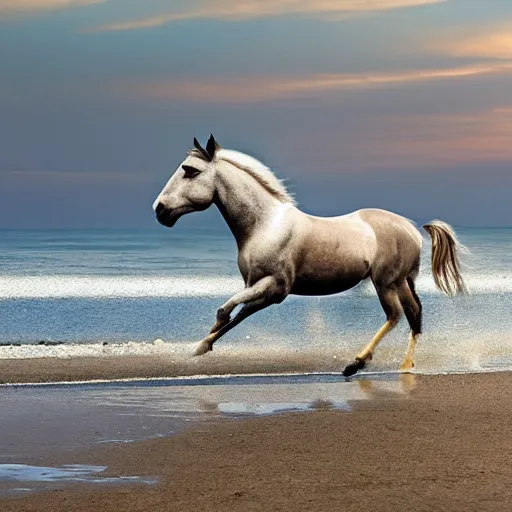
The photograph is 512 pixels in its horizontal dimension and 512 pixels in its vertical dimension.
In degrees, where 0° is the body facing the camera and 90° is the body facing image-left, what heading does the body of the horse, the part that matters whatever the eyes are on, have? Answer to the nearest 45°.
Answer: approximately 90°
